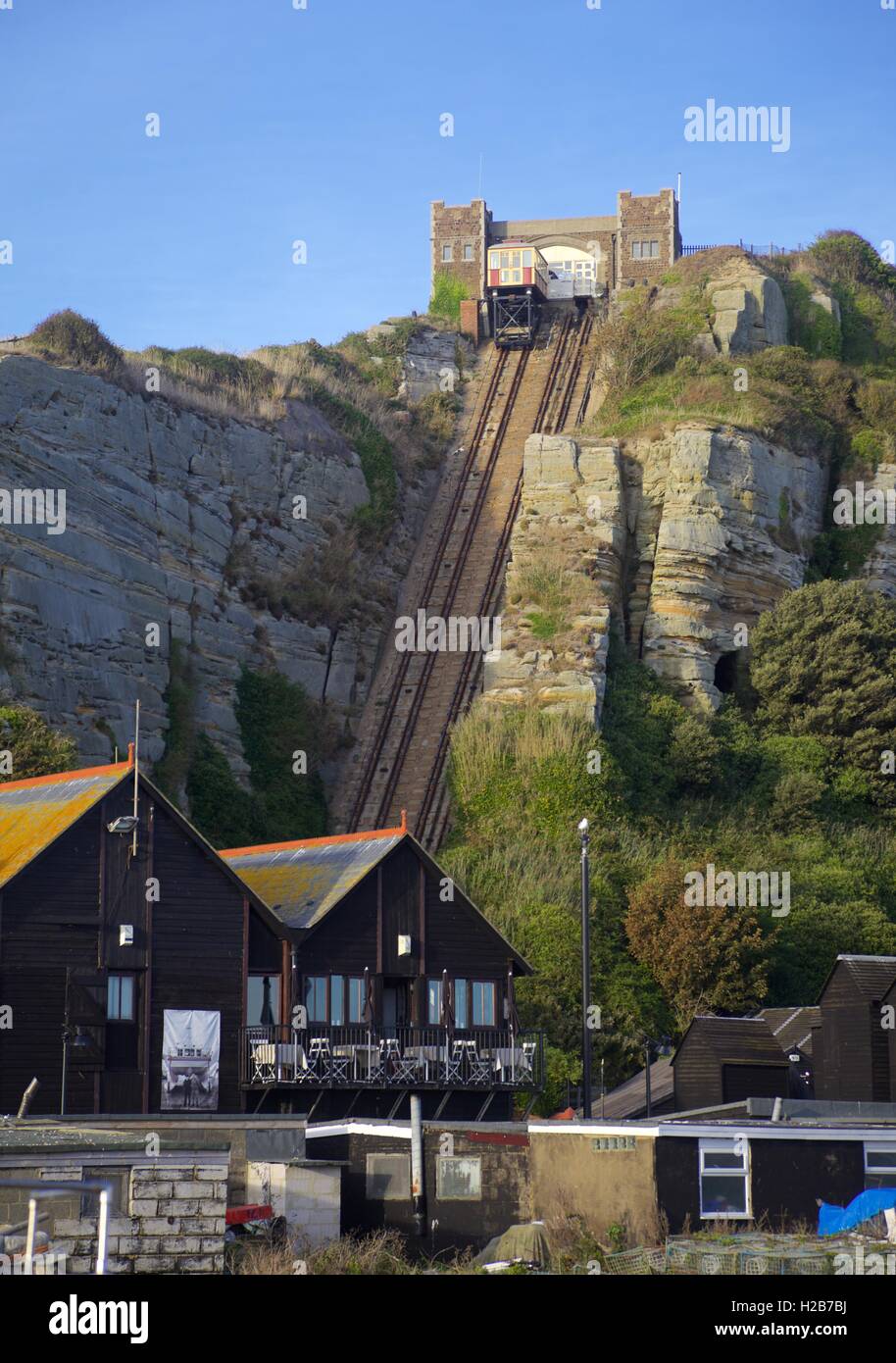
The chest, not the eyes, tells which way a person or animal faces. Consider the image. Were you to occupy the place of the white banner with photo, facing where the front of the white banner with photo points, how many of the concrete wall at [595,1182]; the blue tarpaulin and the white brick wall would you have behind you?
0

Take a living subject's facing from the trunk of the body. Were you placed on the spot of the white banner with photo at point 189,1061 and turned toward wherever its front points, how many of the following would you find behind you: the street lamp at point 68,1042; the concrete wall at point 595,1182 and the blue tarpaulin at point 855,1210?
0

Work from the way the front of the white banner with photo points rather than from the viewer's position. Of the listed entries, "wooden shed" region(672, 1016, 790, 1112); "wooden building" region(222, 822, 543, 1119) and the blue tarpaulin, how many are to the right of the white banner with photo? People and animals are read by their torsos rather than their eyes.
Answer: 0

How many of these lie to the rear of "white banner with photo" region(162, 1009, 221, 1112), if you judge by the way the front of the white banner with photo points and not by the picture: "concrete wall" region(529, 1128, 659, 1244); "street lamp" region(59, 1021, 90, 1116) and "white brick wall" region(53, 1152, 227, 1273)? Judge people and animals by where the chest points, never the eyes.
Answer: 0

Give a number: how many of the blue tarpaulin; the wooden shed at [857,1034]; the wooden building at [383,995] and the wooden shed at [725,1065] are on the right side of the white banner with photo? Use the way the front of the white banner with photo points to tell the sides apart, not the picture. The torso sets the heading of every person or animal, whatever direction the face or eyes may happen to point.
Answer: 0

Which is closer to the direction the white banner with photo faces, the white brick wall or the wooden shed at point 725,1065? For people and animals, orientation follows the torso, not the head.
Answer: the white brick wall

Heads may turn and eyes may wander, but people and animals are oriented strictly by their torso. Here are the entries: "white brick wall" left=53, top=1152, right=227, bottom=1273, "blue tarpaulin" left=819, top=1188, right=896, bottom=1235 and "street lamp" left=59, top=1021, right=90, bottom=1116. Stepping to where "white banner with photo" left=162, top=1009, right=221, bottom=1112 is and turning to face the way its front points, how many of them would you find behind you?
0

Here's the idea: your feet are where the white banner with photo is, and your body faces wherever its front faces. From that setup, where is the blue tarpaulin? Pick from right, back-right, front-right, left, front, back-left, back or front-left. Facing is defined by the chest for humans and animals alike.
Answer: front-left

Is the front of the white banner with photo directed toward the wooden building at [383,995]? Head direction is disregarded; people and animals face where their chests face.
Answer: no

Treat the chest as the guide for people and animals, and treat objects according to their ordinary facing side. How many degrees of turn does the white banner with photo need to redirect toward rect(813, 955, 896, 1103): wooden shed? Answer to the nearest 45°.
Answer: approximately 90° to its left

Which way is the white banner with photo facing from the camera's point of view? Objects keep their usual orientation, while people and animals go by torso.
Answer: toward the camera

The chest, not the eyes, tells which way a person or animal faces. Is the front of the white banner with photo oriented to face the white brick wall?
yes

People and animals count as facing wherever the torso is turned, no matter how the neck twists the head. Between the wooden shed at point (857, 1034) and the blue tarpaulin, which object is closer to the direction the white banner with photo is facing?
the blue tarpaulin

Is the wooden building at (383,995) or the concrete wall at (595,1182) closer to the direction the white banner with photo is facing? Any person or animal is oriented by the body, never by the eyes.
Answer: the concrete wall

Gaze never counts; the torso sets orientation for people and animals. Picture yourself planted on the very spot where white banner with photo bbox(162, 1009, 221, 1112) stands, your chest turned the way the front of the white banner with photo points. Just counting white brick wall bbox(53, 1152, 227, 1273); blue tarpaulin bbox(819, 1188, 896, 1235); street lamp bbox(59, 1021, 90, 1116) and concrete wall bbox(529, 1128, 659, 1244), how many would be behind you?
0
